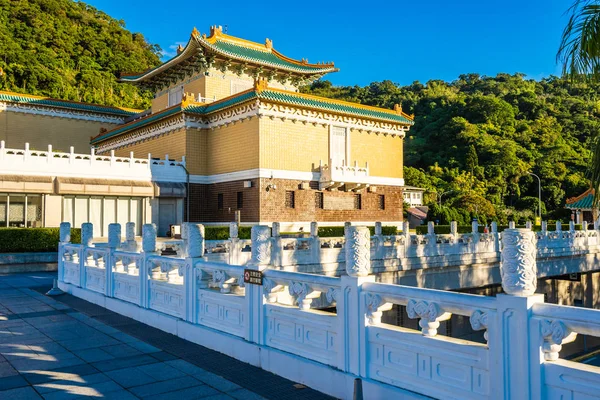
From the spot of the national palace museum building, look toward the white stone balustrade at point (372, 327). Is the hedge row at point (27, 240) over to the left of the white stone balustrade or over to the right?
right
